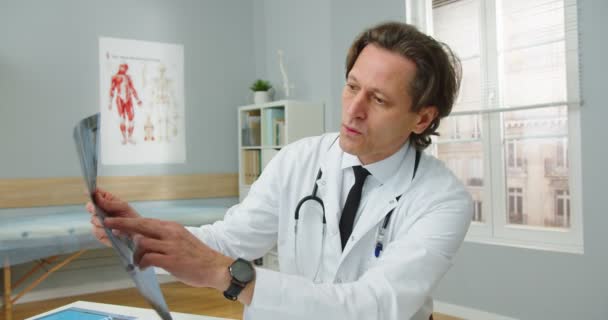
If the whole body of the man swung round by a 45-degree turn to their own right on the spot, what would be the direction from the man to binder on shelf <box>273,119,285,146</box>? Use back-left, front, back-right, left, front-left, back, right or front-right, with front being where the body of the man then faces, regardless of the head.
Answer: right

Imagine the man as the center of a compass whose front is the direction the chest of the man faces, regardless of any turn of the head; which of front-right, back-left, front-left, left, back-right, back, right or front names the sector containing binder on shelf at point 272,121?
back-right

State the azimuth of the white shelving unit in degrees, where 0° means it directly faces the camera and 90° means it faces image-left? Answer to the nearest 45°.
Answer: approximately 45°

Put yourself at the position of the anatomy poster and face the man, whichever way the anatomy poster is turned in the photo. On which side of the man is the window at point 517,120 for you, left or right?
left

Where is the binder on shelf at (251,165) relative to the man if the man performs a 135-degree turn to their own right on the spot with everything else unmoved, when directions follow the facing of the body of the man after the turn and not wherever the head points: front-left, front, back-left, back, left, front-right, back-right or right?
front

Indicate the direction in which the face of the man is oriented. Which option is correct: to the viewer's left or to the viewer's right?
to the viewer's left

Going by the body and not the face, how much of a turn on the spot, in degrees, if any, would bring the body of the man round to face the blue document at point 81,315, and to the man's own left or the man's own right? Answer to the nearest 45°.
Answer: approximately 45° to the man's own right

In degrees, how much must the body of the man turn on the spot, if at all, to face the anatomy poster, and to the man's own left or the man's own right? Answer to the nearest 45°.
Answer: approximately 90° to the man's own right
